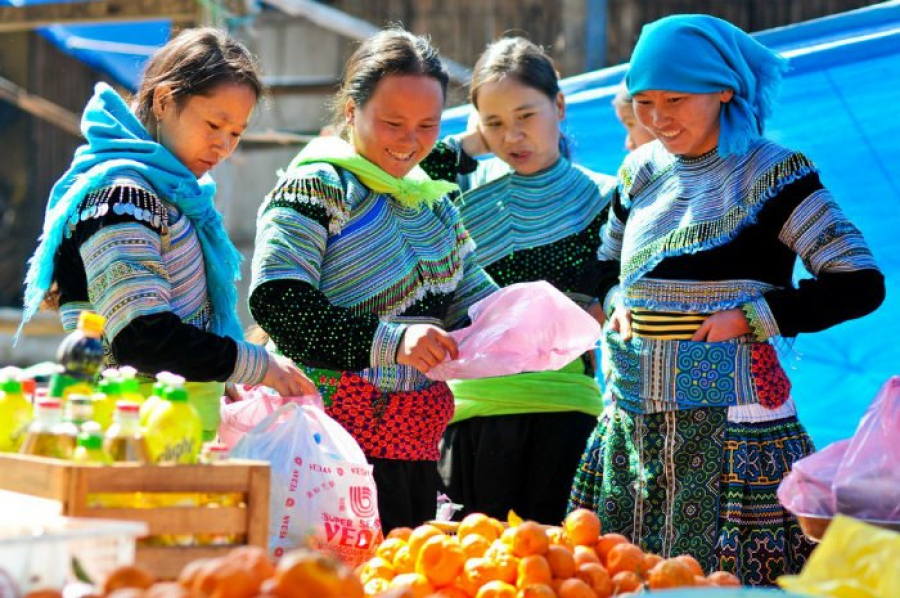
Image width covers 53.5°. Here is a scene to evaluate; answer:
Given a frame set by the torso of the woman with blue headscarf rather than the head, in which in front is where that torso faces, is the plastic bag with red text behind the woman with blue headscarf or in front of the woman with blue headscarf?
in front

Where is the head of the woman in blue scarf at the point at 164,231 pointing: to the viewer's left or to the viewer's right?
to the viewer's right

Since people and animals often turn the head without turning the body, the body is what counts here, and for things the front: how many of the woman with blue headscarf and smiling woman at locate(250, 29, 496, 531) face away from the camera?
0

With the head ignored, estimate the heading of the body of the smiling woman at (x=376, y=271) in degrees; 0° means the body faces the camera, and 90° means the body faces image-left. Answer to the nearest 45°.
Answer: approximately 315°

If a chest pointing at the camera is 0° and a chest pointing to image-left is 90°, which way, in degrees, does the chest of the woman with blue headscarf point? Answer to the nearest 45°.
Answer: approximately 45°

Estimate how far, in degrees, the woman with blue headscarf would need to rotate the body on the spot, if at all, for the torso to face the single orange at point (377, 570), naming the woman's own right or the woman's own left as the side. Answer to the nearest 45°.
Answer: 0° — they already face it

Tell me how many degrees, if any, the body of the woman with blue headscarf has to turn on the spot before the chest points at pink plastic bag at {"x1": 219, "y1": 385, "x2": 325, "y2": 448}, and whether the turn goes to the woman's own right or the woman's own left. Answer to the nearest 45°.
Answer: approximately 45° to the woman's own right
